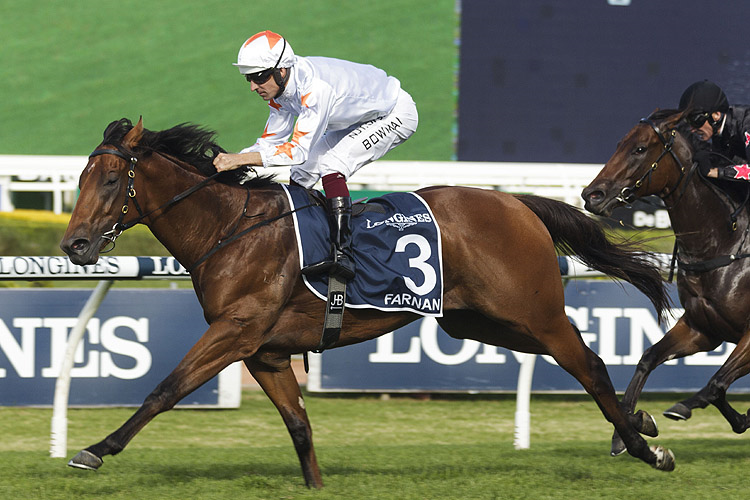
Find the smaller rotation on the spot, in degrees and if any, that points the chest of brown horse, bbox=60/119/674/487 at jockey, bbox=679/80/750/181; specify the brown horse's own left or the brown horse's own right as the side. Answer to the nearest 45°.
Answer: approximately 135° to the brown horse's own right

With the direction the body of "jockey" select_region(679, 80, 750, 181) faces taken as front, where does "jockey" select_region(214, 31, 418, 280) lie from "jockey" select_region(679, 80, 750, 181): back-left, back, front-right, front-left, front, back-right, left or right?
front-left

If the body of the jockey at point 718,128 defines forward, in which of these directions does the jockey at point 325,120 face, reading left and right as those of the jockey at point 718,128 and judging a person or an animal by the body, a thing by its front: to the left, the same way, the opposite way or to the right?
the same way

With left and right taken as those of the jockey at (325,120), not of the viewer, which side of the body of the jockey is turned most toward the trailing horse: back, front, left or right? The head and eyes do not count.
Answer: back

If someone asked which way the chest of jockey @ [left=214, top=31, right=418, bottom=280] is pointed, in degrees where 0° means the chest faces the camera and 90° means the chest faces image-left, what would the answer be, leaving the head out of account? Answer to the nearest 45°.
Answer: approximately 90°

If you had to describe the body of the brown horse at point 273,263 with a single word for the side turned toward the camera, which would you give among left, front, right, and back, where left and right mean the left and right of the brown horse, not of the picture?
left

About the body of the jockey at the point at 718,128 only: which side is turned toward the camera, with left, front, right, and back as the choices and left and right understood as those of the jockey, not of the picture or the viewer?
left

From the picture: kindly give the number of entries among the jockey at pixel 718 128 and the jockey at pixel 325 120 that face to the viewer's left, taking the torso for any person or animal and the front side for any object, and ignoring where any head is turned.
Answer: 2

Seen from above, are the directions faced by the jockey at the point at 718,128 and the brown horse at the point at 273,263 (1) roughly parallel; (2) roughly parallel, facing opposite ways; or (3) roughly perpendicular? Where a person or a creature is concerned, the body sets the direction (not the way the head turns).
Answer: roughly parallel

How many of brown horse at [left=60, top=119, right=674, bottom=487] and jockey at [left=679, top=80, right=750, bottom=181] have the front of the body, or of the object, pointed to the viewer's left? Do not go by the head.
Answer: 2

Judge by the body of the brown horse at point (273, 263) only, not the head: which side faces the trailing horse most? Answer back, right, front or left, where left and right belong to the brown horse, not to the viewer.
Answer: back

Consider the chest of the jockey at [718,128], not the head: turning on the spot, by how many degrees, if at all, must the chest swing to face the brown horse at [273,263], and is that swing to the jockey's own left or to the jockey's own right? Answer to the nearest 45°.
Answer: approximately 45° to the jockey's own left
